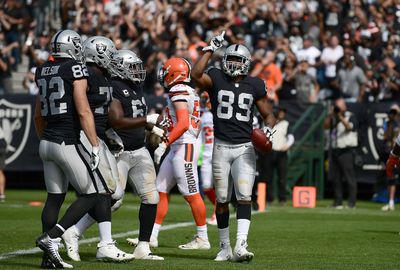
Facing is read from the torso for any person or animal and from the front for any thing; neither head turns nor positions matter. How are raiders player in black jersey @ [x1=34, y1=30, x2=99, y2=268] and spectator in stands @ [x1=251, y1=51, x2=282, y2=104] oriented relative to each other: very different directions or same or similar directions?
very different directions

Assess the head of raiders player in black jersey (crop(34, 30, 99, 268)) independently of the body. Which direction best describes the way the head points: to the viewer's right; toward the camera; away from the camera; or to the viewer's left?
to the viewer's right

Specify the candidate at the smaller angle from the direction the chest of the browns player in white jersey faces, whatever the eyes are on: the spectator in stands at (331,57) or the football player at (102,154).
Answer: the football player

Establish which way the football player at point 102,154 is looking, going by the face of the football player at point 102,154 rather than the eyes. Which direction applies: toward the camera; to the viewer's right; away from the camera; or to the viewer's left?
to the viewer's right

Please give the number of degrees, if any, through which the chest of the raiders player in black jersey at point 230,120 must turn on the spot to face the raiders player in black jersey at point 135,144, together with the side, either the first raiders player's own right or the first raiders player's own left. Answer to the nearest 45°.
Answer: approximately 90° to the first raiders player's own right
